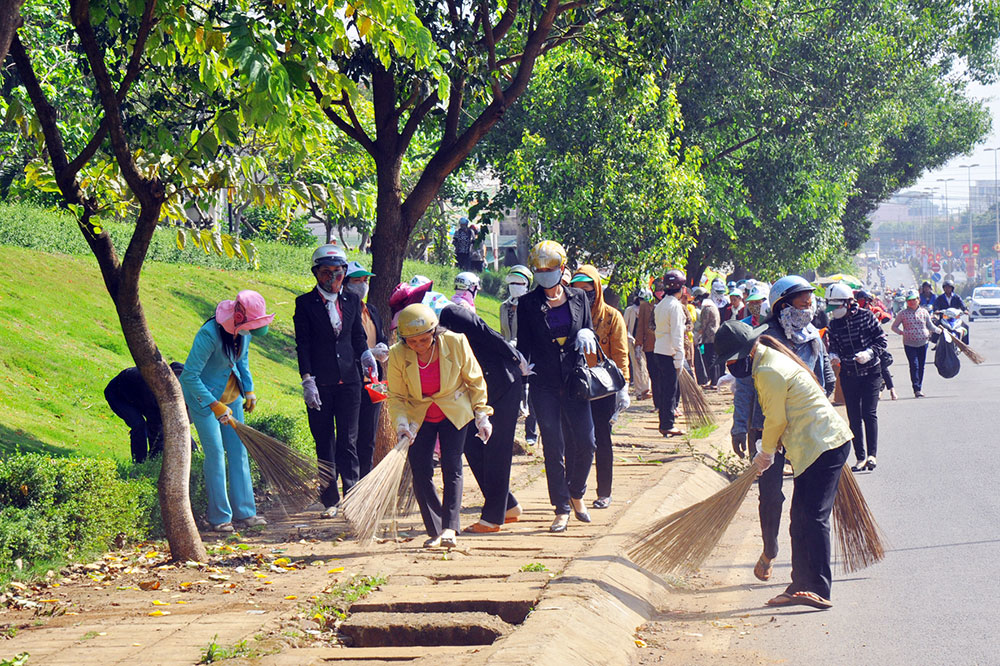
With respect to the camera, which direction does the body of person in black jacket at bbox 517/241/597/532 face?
toward the camera

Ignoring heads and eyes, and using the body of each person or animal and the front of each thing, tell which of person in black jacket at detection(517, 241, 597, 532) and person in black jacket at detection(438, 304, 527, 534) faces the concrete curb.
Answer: person in black jacket at detection(517, 241, 597, 532)

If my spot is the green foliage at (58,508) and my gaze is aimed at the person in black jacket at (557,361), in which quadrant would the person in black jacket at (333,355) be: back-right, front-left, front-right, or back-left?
front-left

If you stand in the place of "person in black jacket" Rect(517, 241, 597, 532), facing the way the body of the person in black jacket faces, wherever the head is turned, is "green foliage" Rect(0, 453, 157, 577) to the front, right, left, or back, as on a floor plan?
right

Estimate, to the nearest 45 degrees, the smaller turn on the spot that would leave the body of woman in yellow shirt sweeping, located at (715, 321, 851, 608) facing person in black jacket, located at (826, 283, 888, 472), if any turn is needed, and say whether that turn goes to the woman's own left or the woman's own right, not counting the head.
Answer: approximately 90° to the woman's own right

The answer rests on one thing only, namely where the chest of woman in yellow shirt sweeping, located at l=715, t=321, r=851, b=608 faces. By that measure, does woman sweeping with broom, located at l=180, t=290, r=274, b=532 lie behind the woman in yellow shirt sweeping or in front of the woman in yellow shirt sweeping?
in front
